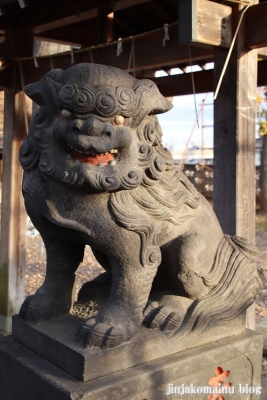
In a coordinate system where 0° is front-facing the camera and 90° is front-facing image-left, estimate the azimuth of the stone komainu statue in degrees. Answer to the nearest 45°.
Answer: approximately 45°
